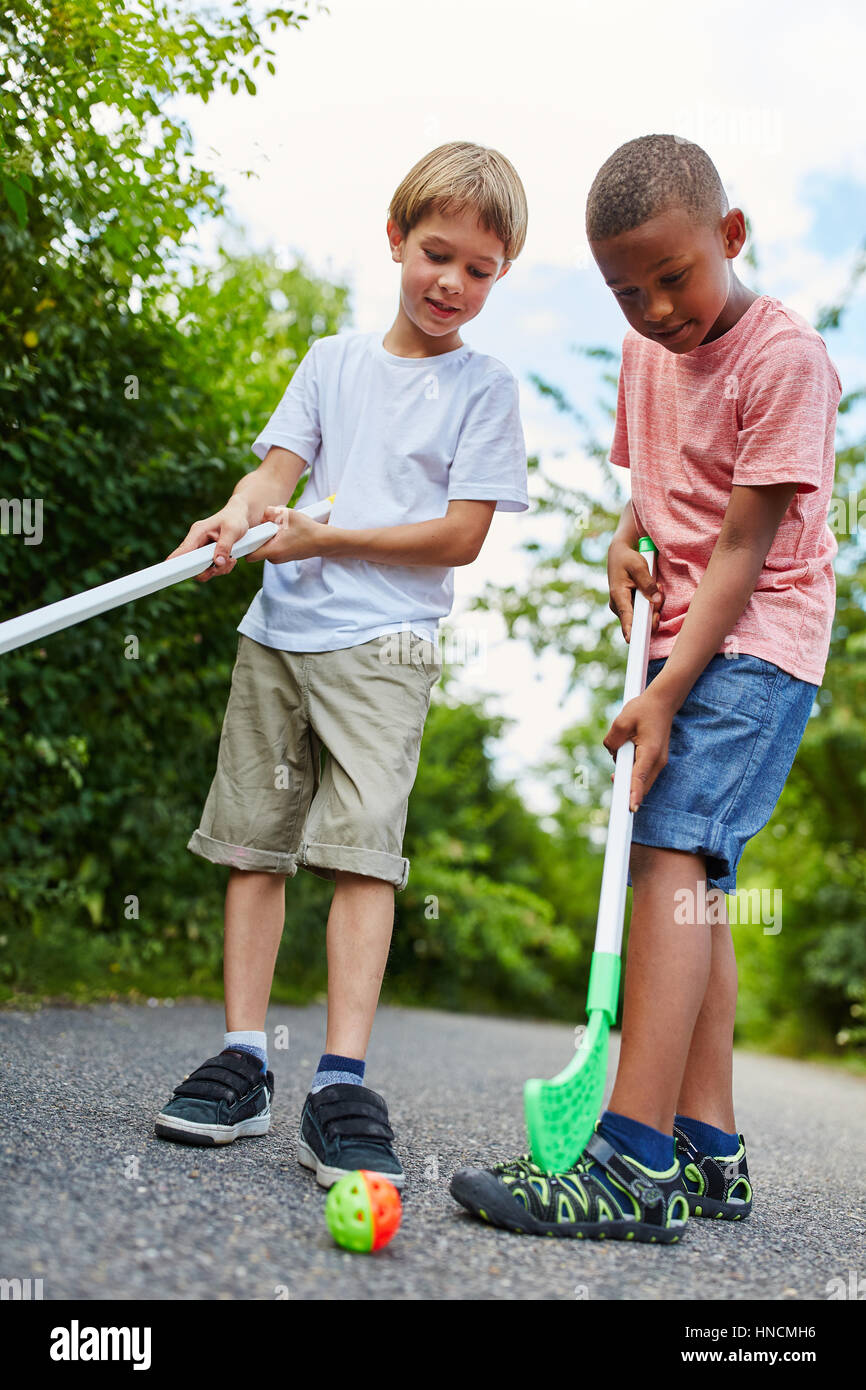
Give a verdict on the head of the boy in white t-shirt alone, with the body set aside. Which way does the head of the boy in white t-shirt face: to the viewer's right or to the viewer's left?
to the viewer's right

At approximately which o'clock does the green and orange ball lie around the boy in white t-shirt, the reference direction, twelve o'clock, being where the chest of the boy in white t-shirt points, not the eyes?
The green and orange ball is roughly at 12 o'clock from the boy in white t-shirt.

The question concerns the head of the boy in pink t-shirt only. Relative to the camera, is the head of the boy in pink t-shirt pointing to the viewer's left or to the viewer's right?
to the viewer's left

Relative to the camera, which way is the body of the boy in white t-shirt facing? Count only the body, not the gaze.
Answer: toward the camera

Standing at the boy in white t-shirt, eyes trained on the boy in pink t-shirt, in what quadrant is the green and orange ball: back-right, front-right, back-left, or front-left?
front-right
